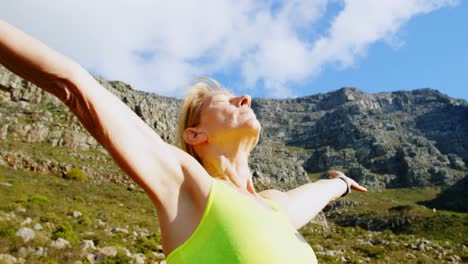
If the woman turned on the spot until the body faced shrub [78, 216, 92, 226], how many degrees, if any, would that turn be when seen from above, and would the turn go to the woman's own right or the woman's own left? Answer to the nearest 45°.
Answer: approximately 135° to the woman's own left

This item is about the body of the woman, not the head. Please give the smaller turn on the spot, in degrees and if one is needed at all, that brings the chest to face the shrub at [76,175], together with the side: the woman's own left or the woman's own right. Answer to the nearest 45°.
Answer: approximately 135° to the woman's own left

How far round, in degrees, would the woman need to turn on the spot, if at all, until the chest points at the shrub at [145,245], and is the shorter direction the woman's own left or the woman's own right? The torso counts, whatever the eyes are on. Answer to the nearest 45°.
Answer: approximately 135° to the woman's own left

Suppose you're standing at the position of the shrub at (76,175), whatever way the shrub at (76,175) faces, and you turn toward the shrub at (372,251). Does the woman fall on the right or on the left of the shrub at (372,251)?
right

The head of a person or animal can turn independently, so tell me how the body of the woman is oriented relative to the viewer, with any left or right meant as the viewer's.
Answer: facing the viewer and to the right of the viewer

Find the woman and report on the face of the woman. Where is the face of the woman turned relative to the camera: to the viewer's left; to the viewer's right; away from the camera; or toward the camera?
to the viewer's right

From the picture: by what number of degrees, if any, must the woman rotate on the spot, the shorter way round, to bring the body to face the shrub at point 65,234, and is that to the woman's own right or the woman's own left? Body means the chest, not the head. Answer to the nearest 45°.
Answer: approximately 135° to the woman's own left

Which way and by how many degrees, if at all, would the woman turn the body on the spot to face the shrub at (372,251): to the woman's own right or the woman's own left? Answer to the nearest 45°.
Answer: approximately 90° to the woman's own left
